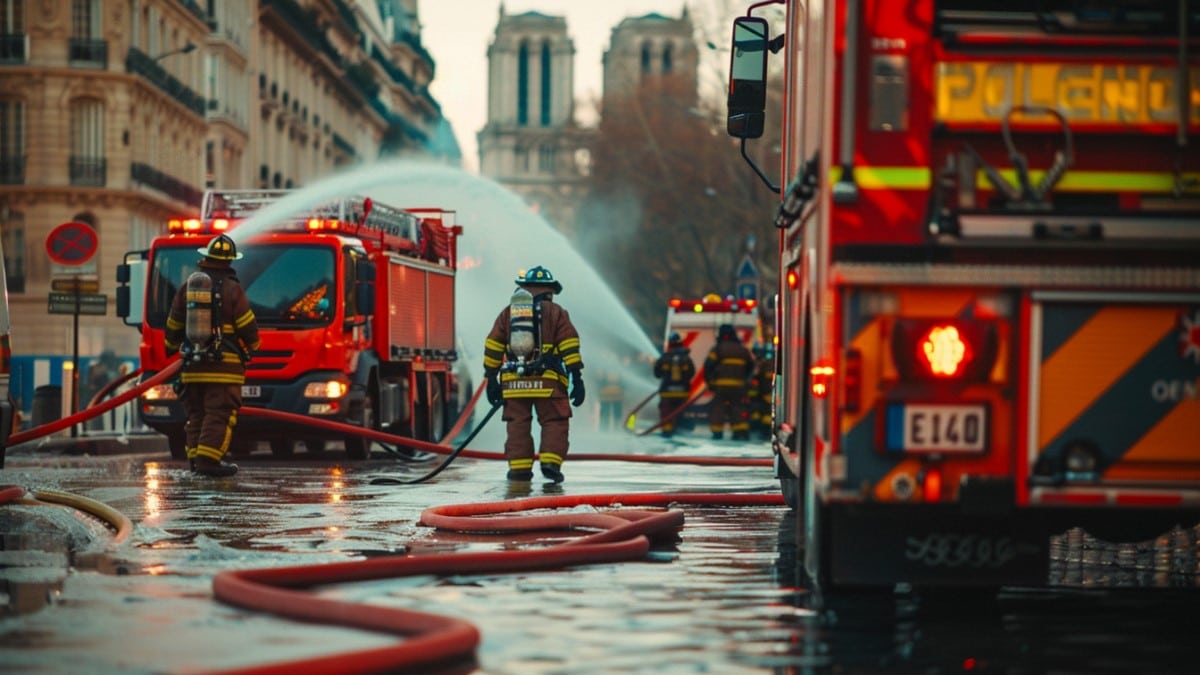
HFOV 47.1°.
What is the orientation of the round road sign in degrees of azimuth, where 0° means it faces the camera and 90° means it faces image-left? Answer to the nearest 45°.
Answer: approximately 0°

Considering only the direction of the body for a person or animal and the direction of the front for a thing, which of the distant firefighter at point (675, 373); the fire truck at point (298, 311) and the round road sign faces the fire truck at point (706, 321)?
the distant firefighter

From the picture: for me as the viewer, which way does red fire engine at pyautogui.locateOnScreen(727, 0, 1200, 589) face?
facing away from the viewer

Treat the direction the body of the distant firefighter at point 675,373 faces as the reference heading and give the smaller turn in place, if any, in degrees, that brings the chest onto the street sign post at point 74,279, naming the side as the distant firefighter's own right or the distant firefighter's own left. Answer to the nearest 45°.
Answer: approximately 135° to the distant firefighter's own left

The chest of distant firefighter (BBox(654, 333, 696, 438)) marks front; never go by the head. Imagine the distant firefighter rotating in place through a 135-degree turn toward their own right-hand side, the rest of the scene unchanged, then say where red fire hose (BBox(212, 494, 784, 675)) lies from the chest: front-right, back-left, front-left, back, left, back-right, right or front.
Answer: front-right

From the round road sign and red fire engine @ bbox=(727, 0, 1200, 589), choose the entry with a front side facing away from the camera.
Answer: the red fire engine

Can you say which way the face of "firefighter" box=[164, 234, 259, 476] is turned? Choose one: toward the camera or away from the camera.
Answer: away from the camera

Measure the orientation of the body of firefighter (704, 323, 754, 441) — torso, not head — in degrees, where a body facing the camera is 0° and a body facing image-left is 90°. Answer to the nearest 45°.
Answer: approximately 180°

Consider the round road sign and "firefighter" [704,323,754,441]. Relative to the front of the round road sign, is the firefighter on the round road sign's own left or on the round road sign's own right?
on the round road sign's own left
